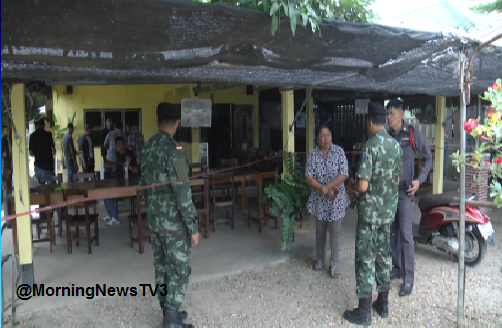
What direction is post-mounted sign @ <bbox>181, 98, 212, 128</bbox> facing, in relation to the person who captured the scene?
facing the viewer

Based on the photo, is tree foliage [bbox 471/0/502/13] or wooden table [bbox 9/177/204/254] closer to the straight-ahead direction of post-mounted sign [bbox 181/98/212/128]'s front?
the wooden table

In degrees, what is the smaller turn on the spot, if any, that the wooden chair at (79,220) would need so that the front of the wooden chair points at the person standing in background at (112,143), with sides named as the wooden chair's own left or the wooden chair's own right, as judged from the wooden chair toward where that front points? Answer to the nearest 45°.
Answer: approximately 45° to the wooden chair's own left

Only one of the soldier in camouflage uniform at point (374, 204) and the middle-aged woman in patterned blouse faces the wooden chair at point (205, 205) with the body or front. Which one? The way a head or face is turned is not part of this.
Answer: the soldier in camouflage uniform

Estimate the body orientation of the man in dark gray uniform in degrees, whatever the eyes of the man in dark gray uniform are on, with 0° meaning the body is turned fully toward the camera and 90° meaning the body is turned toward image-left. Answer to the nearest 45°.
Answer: approximately 45°

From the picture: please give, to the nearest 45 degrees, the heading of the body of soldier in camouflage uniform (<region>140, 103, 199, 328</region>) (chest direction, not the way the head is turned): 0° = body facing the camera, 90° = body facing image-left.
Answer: approximately 225°

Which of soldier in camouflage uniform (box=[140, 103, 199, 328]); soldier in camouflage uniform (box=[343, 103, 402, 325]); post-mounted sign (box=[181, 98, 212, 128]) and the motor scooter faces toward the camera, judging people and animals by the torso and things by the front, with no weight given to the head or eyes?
the post-mounted sign

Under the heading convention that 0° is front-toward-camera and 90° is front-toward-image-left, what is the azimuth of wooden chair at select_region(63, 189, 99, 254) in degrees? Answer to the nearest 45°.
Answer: approximately 225°

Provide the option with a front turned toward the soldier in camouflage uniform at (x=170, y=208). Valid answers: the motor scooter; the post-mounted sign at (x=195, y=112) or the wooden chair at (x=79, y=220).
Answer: the post-mounted sign

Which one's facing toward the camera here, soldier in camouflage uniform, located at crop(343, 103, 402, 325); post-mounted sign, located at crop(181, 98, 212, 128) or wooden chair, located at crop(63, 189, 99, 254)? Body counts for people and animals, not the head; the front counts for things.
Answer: the post-mounted sign

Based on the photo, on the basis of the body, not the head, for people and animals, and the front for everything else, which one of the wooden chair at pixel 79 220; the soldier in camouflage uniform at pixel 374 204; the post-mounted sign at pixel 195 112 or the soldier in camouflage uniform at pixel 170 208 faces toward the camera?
the post-mounted sign

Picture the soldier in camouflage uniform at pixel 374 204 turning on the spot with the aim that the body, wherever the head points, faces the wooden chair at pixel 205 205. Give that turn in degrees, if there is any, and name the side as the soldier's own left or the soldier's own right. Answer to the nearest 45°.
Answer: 0° — they already face it

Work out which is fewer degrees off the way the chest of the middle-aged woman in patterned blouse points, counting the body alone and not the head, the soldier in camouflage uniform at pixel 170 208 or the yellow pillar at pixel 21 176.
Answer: the soldier in camouflage uniform

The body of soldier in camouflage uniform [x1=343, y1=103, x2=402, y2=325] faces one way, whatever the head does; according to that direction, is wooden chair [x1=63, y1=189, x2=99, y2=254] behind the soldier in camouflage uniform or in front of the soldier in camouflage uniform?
in front
